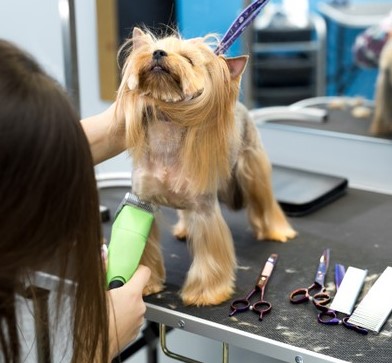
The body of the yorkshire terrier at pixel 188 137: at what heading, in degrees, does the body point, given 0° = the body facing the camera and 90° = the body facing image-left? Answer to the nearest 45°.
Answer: approximately 45°

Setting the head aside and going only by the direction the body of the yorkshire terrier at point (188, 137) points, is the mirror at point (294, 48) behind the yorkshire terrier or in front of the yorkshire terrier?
behind
